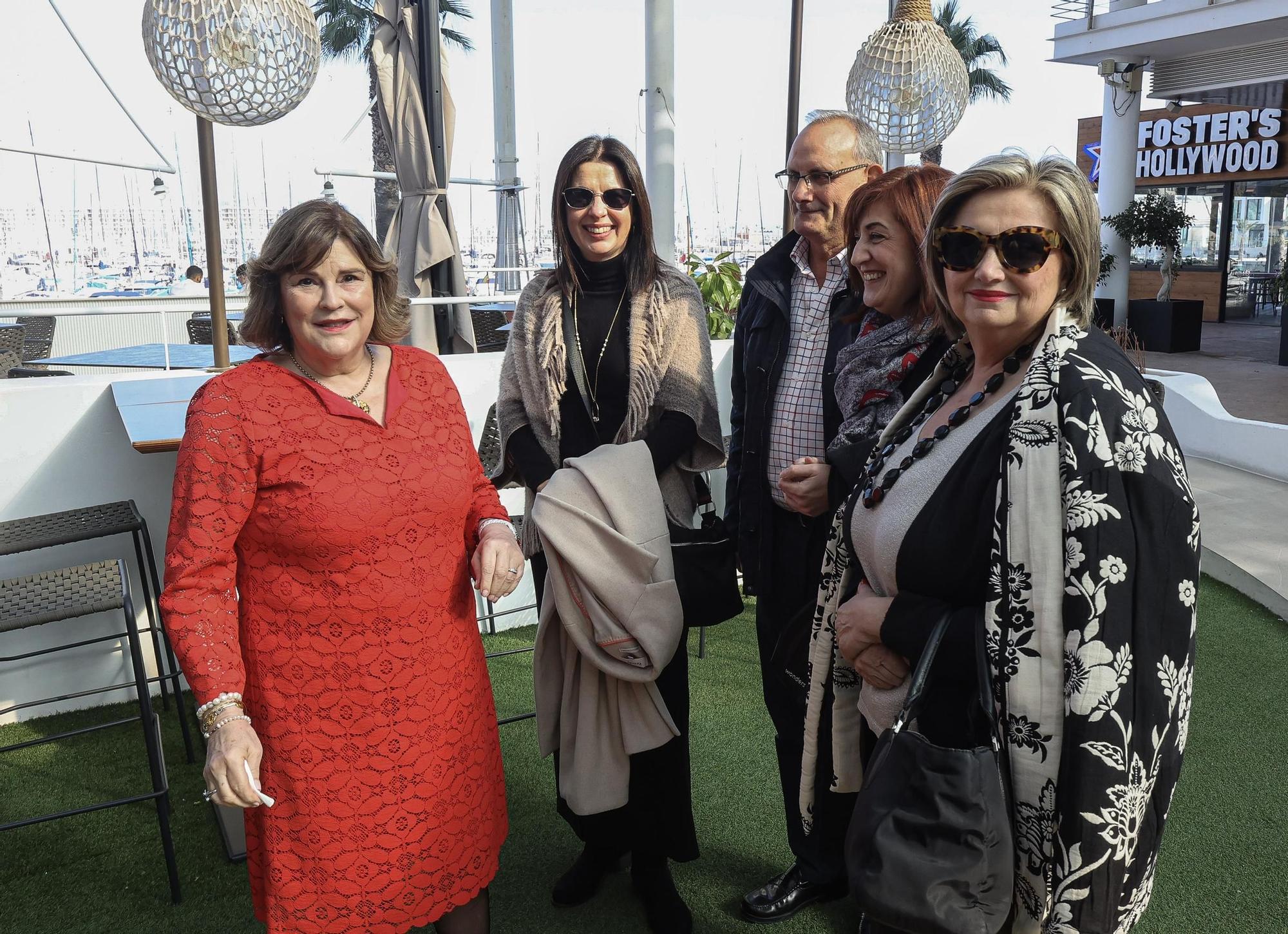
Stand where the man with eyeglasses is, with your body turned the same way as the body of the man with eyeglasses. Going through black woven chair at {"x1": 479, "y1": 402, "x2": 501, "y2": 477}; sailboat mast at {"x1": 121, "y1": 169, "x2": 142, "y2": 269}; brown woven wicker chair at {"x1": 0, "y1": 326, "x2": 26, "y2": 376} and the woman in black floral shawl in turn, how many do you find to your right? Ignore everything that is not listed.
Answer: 3

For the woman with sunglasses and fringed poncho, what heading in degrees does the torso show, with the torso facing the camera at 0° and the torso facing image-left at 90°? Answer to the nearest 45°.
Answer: approximately 0°

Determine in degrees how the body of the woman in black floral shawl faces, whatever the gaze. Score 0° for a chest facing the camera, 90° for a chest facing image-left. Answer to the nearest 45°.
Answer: approximately 45°

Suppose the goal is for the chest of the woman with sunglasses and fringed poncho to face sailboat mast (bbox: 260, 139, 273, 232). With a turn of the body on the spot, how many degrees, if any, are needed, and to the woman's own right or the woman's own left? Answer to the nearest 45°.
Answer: approximately 180°

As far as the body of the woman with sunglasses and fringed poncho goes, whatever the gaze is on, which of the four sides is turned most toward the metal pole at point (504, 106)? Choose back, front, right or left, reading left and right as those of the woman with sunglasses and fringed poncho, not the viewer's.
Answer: back

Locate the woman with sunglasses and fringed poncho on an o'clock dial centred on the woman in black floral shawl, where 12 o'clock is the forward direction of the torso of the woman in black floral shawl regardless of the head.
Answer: The woman with sunglasses and fringed poncho is roughly at 3 o'clock from the woman in black floral shawl.

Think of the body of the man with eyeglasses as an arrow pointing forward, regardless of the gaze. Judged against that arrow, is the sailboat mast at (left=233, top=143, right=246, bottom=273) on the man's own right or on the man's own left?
on the man's own right
